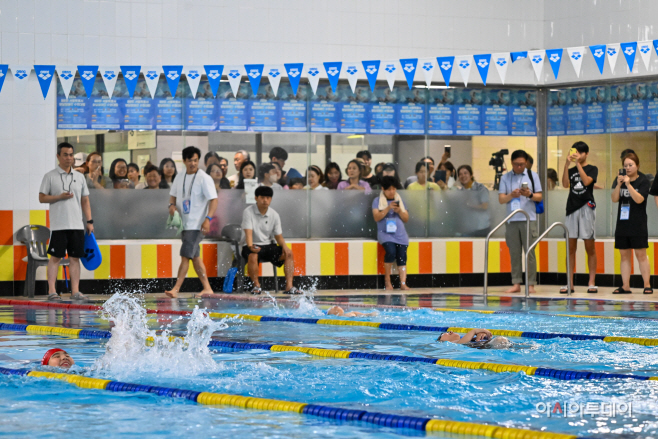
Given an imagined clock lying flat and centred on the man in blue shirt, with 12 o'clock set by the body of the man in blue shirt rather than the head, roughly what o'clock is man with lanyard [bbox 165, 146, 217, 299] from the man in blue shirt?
The man with lanyard is roughly at 2 o'clock from the man in blue shirt.

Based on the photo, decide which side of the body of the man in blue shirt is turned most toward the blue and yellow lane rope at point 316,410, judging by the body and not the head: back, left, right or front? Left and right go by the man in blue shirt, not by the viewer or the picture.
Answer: front

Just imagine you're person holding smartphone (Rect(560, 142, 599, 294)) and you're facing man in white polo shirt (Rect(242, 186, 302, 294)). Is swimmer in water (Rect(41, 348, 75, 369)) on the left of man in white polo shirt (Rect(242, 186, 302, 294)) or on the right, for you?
left

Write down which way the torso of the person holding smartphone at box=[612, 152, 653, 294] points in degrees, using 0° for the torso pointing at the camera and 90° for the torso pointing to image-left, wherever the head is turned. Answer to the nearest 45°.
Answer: approximately 45°

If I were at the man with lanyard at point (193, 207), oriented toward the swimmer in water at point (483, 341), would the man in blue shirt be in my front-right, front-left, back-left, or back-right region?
front-left

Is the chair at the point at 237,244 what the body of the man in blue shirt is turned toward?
no

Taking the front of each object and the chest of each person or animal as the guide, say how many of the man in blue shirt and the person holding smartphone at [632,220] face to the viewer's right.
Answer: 0

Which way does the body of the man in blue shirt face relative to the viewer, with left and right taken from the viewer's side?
facing the viewer

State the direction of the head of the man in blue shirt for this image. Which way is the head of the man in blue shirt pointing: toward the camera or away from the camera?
toward the camera

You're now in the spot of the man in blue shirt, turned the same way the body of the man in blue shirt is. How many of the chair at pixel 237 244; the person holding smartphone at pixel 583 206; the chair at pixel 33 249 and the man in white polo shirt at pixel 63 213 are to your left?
1

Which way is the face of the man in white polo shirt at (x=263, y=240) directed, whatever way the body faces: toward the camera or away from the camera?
toward the camera

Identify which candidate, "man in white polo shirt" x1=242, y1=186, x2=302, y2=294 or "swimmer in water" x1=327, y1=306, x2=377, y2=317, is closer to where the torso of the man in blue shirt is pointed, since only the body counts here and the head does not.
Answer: the swimmer in water

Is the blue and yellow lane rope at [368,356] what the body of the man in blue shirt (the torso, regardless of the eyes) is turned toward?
yes

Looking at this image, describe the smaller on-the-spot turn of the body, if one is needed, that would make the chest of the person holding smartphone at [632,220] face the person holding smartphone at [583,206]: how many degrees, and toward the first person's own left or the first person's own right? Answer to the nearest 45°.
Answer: approximately 90° to the first person's own right
